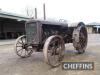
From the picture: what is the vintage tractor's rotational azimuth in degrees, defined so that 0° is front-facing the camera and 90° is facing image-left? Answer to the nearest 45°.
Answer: approximately 45°
